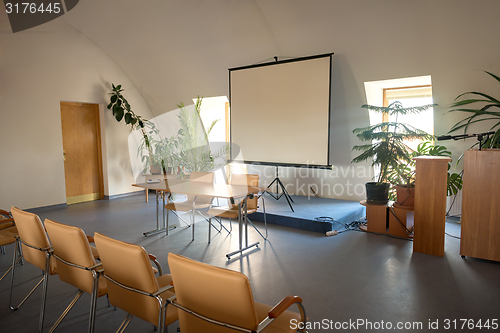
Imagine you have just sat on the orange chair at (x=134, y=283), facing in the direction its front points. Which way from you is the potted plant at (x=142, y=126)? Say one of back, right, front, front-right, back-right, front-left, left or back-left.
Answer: front-left

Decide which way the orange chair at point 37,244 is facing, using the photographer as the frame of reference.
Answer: facing away from the viewer and to the right of the viewer

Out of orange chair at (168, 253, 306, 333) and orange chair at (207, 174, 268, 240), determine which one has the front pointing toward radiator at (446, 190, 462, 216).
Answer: orange chair at (168, 253, 306, 333)

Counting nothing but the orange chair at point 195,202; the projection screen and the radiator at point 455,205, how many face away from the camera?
0

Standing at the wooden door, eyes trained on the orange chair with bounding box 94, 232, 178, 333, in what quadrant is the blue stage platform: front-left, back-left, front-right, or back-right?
front-left

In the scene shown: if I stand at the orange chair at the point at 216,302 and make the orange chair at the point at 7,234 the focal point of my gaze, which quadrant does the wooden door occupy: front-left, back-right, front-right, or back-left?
front-right

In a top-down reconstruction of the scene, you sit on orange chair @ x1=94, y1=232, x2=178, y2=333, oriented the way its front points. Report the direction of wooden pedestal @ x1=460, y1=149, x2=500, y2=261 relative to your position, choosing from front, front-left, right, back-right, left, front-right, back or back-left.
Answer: front-right

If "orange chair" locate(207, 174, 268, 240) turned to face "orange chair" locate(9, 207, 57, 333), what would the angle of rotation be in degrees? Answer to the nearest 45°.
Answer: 0° — it already faces it

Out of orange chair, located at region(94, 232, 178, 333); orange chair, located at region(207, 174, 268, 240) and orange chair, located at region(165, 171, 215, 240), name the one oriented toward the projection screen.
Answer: orange chair, located at region(94, 232, 178, 333)

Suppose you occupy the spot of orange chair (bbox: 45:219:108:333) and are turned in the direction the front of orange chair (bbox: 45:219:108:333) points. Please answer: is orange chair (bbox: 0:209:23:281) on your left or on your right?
on your left

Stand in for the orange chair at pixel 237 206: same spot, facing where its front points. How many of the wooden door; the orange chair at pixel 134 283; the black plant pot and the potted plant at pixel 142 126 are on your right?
2

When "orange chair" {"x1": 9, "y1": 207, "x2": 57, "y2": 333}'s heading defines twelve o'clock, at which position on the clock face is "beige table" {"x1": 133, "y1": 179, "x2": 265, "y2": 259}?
The beige table is roughly at 1 o'clock from the orange chair.

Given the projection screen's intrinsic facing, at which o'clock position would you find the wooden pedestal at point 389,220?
The wooden pedestal is roughly at 9 o'clock from the projection screen.

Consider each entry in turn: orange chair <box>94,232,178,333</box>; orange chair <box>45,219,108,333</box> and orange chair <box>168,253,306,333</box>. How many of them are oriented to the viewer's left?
0

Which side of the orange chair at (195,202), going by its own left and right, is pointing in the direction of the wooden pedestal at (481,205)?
left

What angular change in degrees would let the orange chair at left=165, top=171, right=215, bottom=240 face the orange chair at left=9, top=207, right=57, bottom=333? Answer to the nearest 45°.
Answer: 0° — it already faces it

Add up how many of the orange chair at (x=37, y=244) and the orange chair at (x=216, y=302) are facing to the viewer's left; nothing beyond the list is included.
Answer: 0

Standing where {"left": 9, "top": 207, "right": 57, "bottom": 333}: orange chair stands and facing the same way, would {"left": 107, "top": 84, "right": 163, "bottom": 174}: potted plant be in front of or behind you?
in front

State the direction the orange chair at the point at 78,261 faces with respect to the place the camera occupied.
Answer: facing away from the viewer and to the right of the viewer

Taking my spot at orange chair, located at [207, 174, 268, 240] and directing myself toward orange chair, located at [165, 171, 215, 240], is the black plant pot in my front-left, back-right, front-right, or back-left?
back-right
